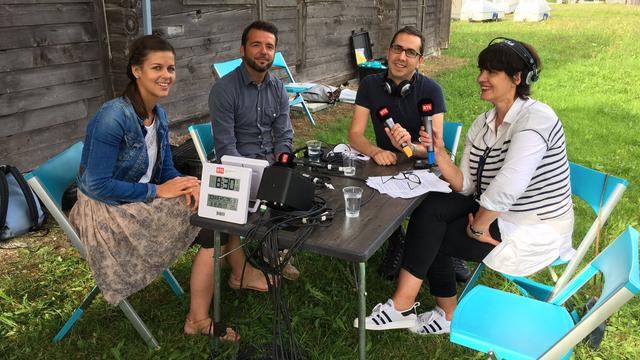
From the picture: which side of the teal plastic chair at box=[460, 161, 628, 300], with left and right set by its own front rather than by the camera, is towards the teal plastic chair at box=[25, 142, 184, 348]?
front

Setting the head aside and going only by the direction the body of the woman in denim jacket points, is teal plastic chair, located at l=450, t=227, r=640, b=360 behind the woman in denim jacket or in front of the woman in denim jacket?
in front

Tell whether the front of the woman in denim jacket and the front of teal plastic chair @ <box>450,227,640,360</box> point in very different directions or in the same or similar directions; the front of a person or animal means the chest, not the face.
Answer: very different directions

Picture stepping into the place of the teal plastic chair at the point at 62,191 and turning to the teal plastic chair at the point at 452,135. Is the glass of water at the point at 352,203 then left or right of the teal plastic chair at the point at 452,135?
right

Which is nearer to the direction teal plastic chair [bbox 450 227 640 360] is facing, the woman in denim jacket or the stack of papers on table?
the woman in denim jacket

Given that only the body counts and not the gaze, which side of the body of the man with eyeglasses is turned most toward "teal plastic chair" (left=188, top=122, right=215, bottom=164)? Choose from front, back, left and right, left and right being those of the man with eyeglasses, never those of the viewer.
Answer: right

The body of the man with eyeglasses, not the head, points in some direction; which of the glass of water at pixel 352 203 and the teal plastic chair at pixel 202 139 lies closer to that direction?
the glass of water

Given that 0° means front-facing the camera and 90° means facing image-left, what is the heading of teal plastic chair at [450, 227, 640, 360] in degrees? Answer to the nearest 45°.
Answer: approximately 90°

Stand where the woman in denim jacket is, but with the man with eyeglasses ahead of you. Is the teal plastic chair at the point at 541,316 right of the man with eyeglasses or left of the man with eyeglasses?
right

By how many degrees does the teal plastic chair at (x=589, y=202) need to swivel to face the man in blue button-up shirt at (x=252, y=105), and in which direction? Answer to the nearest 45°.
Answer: approximately 45° to its right
